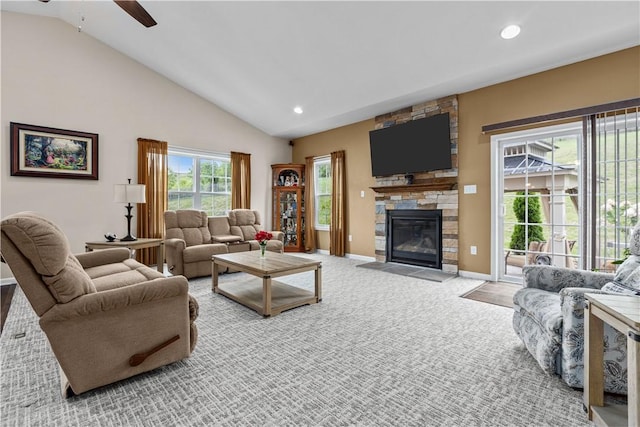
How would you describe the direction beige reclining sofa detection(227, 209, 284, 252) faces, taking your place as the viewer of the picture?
facing the viewer and to the right of the viewer

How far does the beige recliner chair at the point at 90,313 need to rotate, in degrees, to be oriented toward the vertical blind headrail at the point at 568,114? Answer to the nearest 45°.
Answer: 0° — it already faces it

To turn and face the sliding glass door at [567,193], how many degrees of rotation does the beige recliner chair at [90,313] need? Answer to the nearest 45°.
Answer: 0° — it already faces it

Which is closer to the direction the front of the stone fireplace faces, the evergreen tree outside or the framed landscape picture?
the framed landscape picture

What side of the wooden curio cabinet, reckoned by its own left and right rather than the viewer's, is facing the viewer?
front

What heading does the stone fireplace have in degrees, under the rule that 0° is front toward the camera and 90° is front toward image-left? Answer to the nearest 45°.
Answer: approximately 45°

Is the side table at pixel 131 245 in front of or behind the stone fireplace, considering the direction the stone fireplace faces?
in front

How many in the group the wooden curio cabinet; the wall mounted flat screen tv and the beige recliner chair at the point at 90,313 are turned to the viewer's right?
1

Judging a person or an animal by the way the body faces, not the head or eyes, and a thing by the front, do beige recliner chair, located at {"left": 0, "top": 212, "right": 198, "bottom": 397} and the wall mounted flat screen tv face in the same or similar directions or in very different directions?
very different directions

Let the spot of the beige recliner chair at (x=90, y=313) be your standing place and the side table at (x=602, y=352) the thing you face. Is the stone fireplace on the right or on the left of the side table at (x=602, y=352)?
left

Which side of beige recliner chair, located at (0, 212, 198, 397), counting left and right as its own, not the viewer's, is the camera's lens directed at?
right

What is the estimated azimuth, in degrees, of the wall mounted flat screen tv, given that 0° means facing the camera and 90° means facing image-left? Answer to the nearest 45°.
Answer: approximately 45°

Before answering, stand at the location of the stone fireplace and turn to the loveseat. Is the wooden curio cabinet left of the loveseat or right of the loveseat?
right

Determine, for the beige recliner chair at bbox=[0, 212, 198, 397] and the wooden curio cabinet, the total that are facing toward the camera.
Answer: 1

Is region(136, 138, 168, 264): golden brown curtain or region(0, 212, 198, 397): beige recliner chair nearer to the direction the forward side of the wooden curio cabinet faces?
the beige recliner chair

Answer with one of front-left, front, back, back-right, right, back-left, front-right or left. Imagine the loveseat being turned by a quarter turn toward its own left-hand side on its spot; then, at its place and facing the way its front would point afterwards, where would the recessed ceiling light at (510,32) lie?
right
